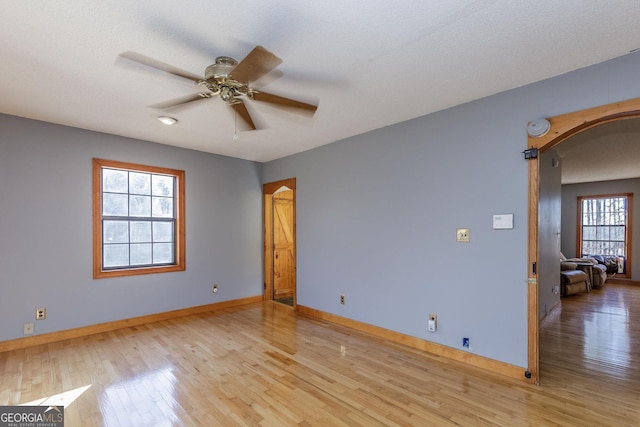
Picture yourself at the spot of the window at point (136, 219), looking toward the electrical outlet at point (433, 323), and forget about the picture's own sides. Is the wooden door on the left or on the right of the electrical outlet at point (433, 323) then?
left

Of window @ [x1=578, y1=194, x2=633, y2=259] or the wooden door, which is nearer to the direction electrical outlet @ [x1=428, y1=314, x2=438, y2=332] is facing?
the wooden door

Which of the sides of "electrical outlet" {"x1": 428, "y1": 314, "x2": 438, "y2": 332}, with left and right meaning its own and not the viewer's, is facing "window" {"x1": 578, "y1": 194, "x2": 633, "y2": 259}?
back

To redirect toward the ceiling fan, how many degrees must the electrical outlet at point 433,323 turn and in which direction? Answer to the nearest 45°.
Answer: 0° — it already faces it

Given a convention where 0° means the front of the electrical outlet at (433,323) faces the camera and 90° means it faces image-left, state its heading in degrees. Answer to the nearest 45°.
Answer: approximately 45°

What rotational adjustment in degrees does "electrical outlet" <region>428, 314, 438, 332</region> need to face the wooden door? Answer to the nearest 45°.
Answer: approximately 90° to its right
